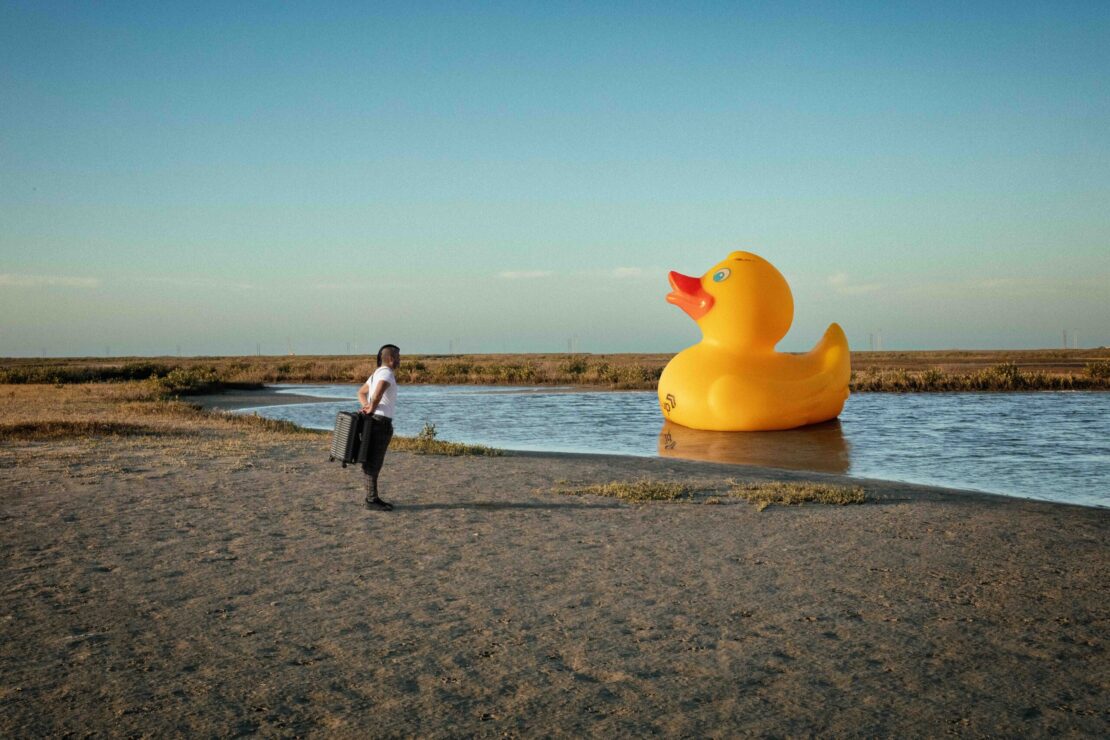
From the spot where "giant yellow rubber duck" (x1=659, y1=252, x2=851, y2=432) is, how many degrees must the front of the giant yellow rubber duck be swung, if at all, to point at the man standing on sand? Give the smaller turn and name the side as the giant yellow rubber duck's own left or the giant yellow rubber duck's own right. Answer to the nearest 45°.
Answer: approximately 90° to the giant yellow rubber duck's own left

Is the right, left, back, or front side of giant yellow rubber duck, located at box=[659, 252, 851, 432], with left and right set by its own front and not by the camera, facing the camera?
left
